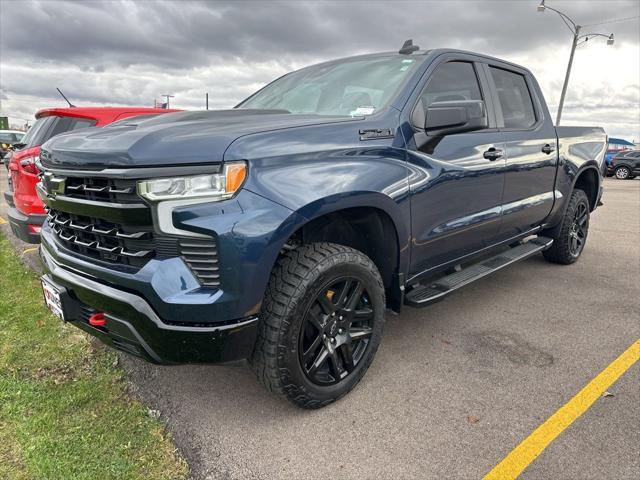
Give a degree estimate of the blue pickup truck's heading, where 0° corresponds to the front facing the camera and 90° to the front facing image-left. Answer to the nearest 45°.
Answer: approximately 45°

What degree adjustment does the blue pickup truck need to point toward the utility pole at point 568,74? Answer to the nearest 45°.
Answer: approximately 180°

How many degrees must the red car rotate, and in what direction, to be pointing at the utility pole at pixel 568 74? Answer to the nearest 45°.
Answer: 0° — it already faces it

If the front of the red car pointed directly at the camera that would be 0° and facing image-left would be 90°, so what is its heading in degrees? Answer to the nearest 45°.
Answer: approximately 225°

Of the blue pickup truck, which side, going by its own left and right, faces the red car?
right
